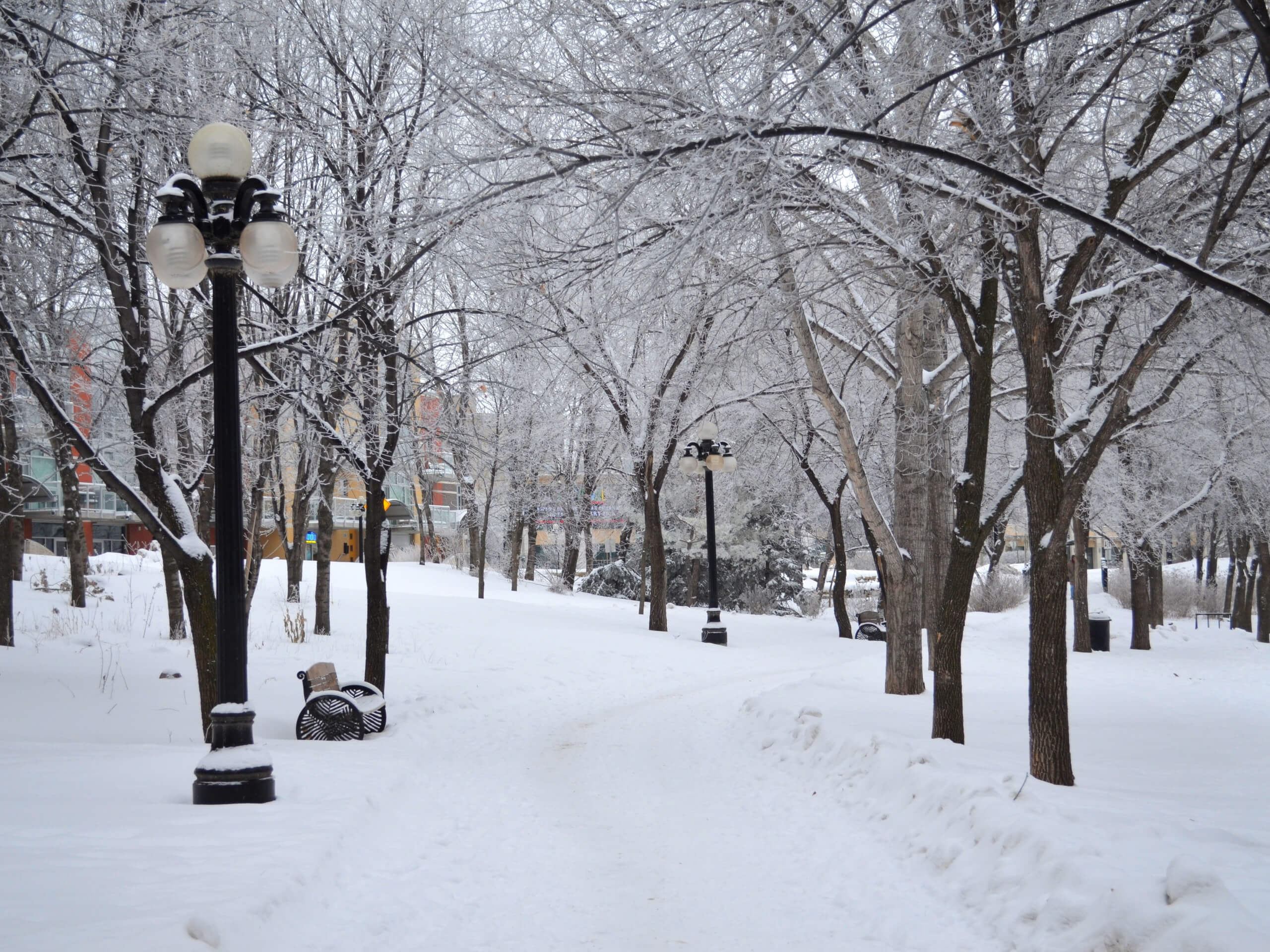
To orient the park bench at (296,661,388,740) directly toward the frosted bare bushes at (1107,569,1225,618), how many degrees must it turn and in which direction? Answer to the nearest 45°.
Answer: approximately 90° to its left

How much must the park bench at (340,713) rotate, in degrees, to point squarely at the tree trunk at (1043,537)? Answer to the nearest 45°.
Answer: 0° — it already faces it

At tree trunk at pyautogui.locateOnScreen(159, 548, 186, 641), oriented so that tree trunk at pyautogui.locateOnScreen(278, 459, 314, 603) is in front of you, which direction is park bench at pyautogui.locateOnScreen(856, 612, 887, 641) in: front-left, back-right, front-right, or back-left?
front-right

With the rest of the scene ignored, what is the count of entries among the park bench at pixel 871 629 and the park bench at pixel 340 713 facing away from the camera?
0

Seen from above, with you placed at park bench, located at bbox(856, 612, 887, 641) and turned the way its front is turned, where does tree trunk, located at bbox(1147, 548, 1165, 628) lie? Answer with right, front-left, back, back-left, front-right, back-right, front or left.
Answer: back-left

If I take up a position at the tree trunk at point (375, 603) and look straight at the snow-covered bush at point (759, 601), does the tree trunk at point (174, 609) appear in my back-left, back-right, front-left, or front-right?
front-left

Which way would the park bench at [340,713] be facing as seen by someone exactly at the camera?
facing the viewer and to the right of the viewer
